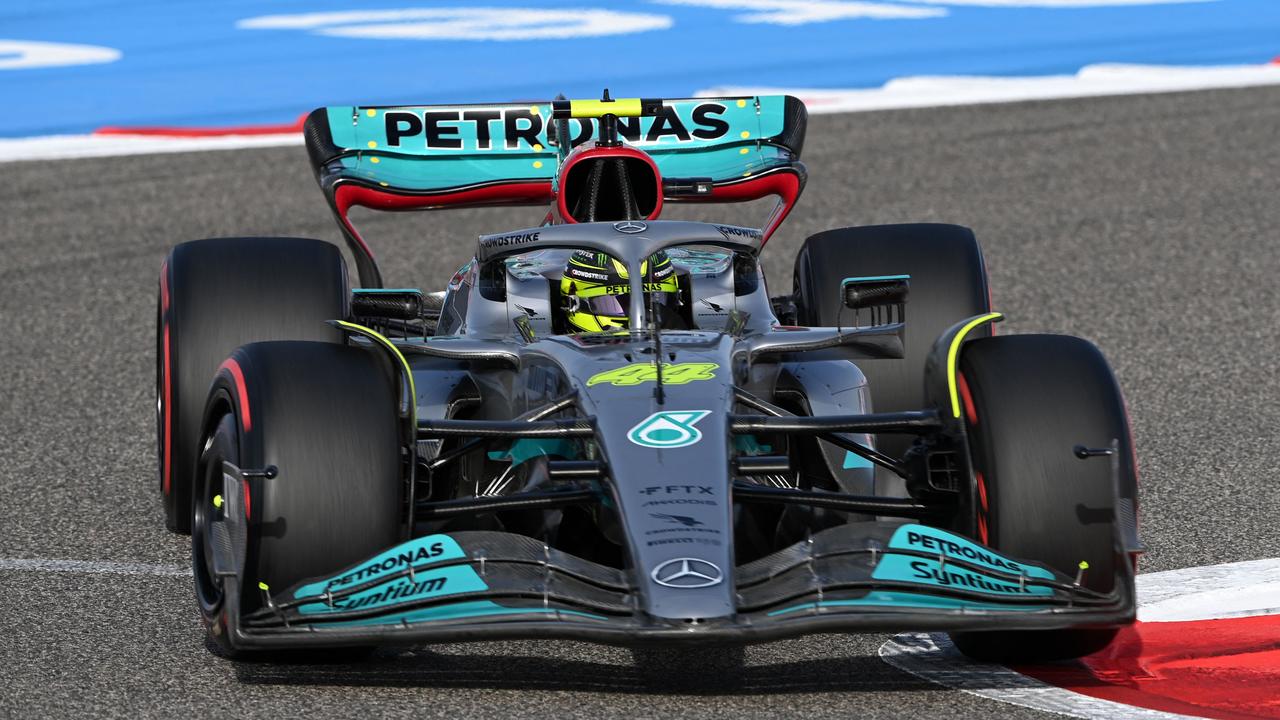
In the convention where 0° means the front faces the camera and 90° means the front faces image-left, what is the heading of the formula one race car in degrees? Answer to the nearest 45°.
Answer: approximately 0°
